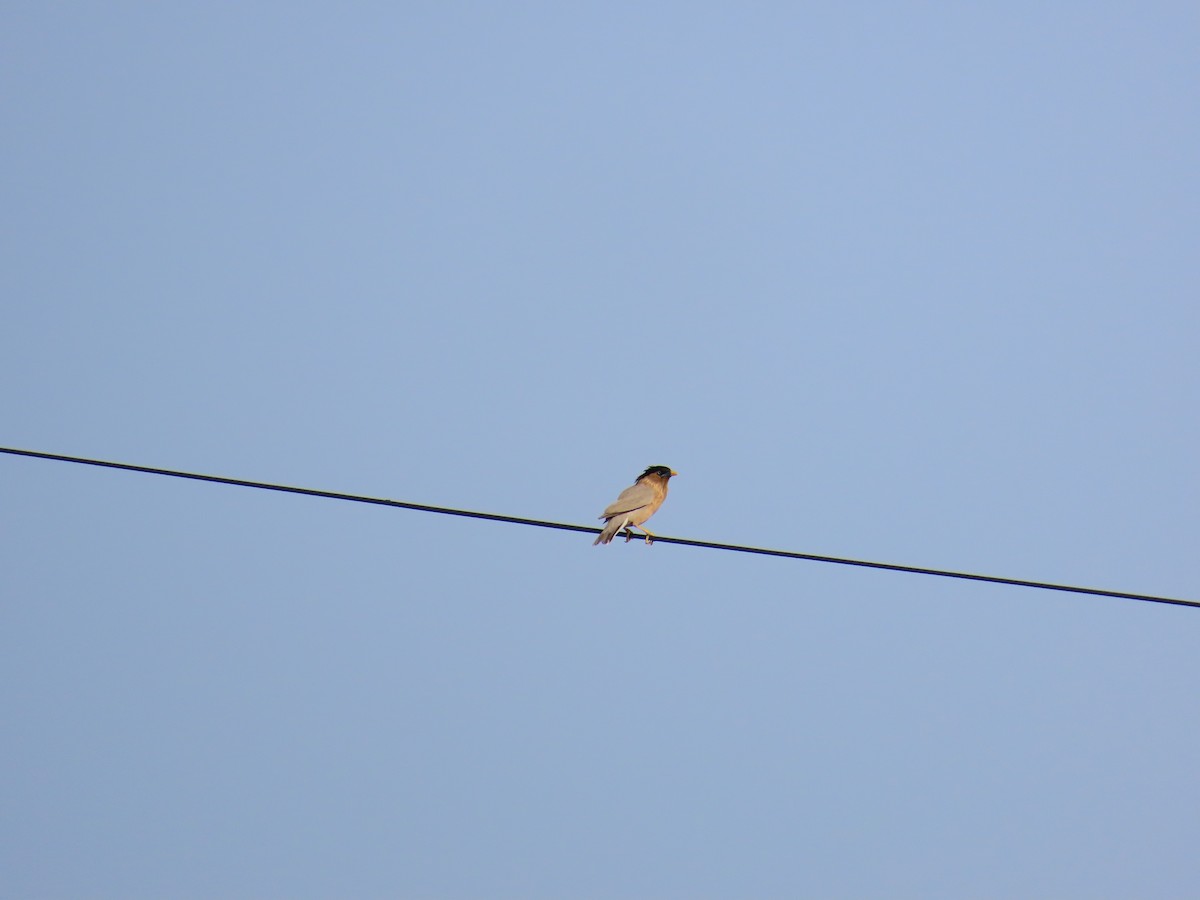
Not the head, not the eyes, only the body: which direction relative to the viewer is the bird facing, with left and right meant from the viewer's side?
facing to the right of the viewer
